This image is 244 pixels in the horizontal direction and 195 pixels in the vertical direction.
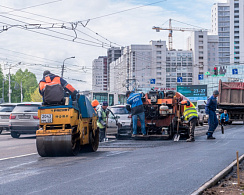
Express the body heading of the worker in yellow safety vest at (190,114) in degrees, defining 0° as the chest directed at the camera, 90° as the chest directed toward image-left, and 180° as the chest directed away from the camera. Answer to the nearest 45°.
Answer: approximately 90°

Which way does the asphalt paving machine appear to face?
away from the camera

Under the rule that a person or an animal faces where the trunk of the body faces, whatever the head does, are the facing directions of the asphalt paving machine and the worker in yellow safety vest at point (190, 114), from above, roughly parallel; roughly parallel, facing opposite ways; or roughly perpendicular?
roughly perpendicular

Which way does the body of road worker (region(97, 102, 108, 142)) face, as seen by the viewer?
to the viewer's right
